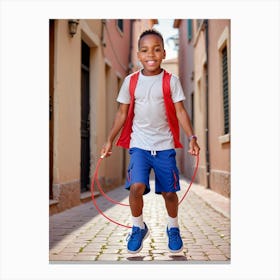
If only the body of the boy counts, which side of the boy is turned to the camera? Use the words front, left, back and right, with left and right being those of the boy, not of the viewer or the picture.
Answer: front

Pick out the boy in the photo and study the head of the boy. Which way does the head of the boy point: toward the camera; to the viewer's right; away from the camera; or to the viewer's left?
toward the camera

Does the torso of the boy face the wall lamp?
no
